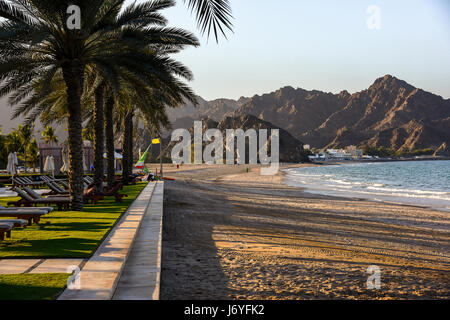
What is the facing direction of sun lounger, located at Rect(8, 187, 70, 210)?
to the viewer's right
